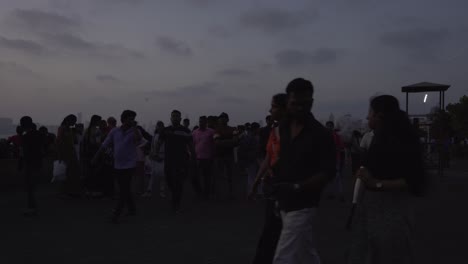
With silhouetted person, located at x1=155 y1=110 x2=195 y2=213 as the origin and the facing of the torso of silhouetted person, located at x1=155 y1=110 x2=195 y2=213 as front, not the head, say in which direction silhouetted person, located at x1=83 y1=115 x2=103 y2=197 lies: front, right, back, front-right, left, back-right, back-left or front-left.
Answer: back-right

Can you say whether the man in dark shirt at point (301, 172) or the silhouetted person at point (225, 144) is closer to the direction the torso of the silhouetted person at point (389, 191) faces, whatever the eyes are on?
the man in dark shirt

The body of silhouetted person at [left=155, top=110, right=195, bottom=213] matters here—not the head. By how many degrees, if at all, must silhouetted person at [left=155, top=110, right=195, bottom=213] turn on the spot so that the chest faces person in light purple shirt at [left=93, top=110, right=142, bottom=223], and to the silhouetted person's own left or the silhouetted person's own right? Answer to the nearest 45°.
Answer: approximately 45° to the silhouetted person's own right

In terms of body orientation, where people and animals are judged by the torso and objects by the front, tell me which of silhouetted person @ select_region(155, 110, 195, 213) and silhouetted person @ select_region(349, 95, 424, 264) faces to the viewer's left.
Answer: silhouetted person @ select_region(349, 95, 424, 264)

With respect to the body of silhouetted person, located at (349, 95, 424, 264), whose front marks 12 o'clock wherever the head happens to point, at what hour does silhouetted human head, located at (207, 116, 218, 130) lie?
silhouetted human head, located at (207, 116, 218, 130) is roughly at 2 o'clock from silhouetted person, located at (349, 95, 424, 264).

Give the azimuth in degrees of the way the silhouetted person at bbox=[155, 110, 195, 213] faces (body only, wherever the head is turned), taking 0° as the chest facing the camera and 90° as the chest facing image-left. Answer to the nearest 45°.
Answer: approximately 0°

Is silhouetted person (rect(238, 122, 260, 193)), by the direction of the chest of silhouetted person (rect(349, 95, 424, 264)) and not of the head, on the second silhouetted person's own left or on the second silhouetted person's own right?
on the second silhouetted person's own right

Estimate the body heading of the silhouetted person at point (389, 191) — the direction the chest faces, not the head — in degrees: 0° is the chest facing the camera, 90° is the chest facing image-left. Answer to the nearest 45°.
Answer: approximately 90°
